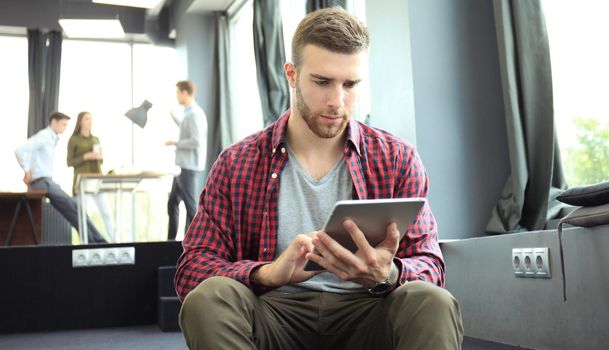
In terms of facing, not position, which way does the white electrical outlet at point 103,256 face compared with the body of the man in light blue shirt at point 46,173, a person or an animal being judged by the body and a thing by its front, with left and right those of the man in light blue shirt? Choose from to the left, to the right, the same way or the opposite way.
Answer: to the right

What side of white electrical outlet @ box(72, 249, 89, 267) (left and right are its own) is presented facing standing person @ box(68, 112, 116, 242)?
back

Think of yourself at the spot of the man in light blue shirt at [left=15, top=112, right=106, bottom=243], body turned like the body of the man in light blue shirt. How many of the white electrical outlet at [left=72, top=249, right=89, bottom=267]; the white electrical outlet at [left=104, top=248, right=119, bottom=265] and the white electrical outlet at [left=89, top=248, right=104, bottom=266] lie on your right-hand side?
3

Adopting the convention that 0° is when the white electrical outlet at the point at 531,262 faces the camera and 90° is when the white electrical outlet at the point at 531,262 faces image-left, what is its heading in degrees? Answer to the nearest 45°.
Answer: approximately 45°

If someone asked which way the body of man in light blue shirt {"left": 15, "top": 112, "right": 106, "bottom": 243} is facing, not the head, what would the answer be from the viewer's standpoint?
to the viewer's right

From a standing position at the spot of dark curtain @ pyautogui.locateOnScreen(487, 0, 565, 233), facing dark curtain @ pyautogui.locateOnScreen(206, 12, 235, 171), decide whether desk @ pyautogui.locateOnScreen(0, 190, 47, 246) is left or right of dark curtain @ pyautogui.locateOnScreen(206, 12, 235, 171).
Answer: left

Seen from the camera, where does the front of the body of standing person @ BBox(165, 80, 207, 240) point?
to the viewer's left

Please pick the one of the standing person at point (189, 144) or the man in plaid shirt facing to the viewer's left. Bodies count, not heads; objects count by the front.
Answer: the standing person

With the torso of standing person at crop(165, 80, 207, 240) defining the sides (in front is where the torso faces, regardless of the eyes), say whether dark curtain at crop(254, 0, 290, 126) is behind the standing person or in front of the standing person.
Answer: behind

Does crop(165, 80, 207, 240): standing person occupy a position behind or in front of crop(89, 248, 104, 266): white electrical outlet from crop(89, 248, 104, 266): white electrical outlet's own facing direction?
behind
